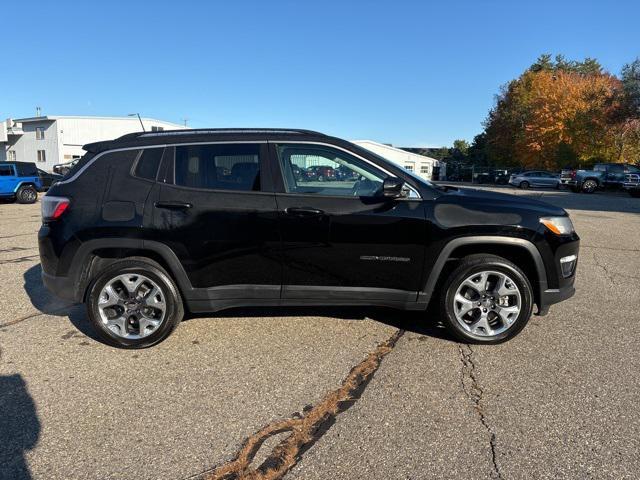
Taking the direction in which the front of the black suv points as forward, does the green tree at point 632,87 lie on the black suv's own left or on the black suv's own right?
on the black suv's own left

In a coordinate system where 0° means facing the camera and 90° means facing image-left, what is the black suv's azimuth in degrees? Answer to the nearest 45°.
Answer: approximately 270°
